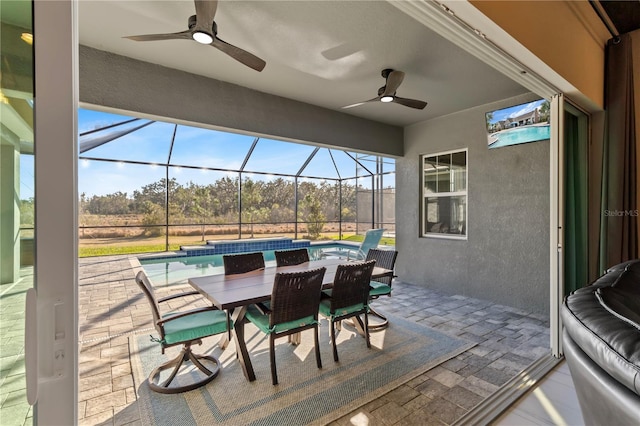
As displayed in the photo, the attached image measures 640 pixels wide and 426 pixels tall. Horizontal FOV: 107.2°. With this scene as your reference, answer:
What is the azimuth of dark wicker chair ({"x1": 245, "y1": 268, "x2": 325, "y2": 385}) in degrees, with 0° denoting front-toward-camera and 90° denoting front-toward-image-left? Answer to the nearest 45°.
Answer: approximately 135°

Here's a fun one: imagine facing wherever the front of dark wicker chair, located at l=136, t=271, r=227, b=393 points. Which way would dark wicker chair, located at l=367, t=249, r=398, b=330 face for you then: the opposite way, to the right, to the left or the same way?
the opposite way

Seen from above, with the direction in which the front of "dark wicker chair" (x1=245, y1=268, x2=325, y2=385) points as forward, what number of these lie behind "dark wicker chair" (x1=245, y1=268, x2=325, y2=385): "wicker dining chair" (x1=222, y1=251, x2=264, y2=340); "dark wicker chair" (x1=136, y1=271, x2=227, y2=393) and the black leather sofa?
1

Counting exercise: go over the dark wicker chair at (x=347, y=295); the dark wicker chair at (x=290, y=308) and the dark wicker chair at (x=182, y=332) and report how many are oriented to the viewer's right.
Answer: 1

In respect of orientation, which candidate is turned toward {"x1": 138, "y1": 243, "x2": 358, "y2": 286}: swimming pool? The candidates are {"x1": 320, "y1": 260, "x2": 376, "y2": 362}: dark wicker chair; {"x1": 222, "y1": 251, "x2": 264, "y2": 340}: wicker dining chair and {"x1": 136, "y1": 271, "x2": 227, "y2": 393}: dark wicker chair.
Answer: {"x1": 320, "y1": 260, "x2": 376, "y2": 362}: dark wicker chair

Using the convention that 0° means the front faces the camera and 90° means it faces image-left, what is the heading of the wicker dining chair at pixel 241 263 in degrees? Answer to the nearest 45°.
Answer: approximately 315°

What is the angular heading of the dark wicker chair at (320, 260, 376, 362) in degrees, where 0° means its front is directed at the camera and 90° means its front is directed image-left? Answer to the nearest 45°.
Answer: approximately 135°

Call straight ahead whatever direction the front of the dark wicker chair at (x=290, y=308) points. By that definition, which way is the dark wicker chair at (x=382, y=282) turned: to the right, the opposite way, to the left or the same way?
to the left

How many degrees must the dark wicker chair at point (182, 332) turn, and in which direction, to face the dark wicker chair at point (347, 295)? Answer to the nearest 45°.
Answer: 0° — it already faces it

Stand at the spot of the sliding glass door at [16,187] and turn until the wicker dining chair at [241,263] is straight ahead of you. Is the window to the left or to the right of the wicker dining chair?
right

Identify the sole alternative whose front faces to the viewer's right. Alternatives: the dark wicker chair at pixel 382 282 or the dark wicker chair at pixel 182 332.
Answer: the dark wicker chair at pixel 182 332

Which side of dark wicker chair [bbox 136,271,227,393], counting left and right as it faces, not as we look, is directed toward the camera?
right
